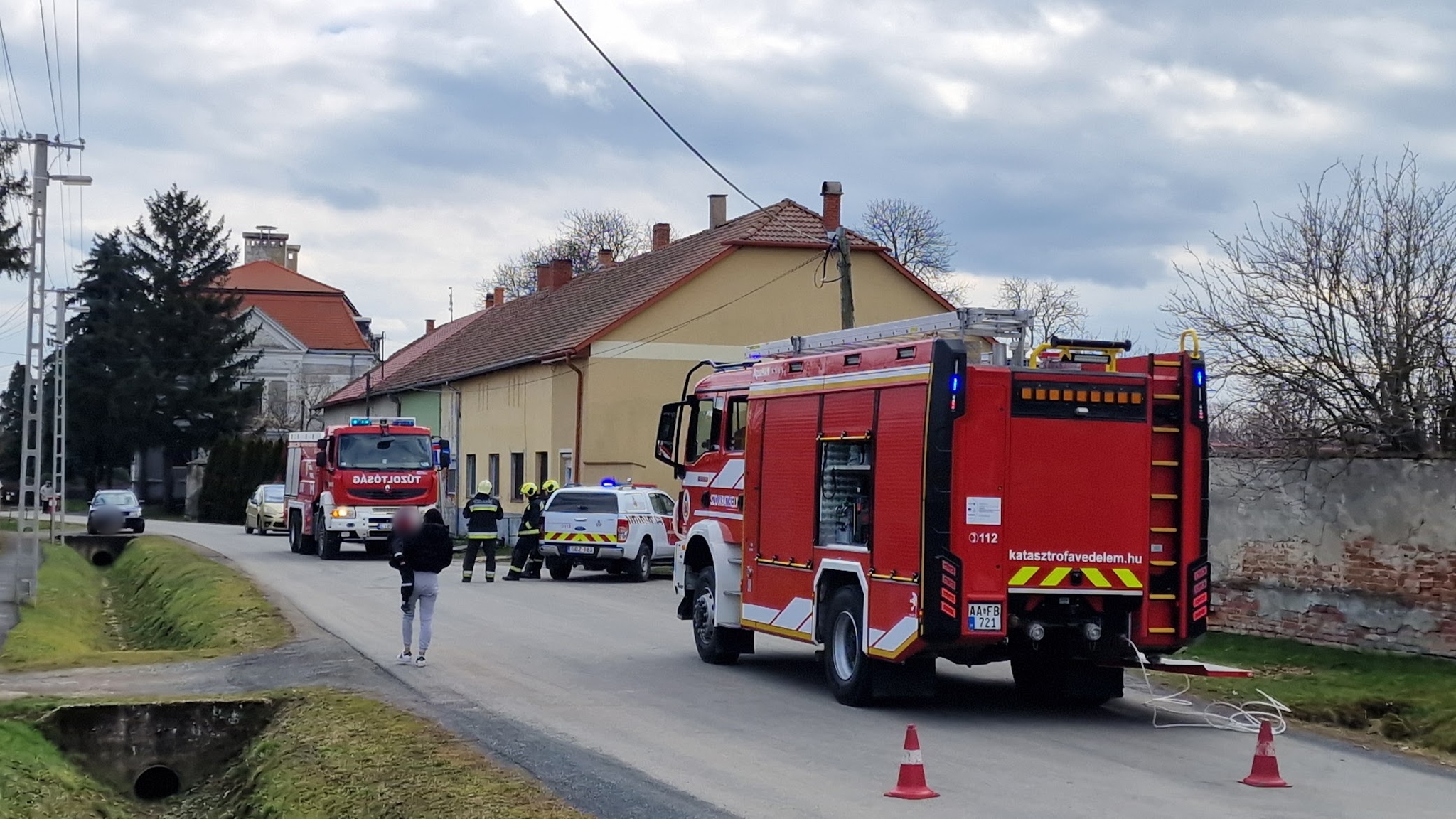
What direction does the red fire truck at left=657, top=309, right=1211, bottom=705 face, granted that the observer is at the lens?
facing away from the viewer and to the left of the viewer

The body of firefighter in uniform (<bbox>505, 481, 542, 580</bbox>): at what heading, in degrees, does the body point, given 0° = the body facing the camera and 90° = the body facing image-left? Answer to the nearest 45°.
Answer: approximately 90°

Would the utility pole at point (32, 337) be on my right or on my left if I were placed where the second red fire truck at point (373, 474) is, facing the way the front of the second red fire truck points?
on my right

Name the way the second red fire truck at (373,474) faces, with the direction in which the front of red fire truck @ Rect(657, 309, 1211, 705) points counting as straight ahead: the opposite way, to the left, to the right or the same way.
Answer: the opposite way

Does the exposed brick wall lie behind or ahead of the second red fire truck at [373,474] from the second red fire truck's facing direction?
ahead

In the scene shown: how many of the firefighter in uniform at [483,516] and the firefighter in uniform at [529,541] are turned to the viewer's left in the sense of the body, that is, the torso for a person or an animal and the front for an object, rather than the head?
1

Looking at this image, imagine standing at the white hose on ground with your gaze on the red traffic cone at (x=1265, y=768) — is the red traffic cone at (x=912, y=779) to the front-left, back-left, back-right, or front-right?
front-right

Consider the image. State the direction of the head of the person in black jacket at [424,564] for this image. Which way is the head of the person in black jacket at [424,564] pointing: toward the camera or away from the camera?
away from the camera

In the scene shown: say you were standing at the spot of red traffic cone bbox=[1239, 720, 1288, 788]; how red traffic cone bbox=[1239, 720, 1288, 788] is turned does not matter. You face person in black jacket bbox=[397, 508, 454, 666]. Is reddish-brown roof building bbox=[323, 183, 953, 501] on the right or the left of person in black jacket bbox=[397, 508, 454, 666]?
right

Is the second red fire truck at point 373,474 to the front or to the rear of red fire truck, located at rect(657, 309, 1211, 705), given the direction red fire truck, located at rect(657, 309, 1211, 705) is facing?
to the front

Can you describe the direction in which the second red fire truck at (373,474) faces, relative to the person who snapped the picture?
facing the viewer and to the right of the viewer
